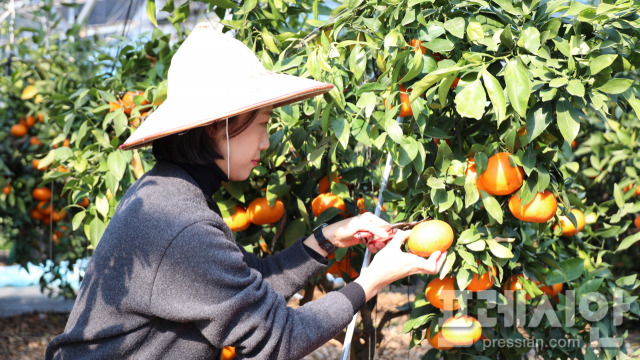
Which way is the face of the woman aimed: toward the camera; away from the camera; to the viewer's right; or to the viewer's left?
to the viewer's right

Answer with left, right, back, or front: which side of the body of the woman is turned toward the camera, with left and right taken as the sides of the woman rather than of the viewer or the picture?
right

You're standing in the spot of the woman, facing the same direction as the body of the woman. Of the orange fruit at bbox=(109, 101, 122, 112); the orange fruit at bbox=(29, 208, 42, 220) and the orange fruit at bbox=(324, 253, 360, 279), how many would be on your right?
0

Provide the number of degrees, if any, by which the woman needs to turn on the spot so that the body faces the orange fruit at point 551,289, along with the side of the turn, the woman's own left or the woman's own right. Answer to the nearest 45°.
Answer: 0° — they already face it

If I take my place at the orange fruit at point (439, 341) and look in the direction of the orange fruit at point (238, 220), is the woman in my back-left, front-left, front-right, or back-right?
front-left

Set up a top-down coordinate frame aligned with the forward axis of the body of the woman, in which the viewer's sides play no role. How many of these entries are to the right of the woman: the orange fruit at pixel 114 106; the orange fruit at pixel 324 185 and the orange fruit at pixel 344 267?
0
